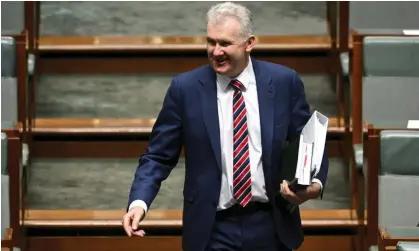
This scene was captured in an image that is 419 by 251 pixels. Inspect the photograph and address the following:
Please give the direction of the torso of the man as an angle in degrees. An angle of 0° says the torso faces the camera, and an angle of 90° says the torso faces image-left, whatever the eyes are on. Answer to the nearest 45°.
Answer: approximately 0°
